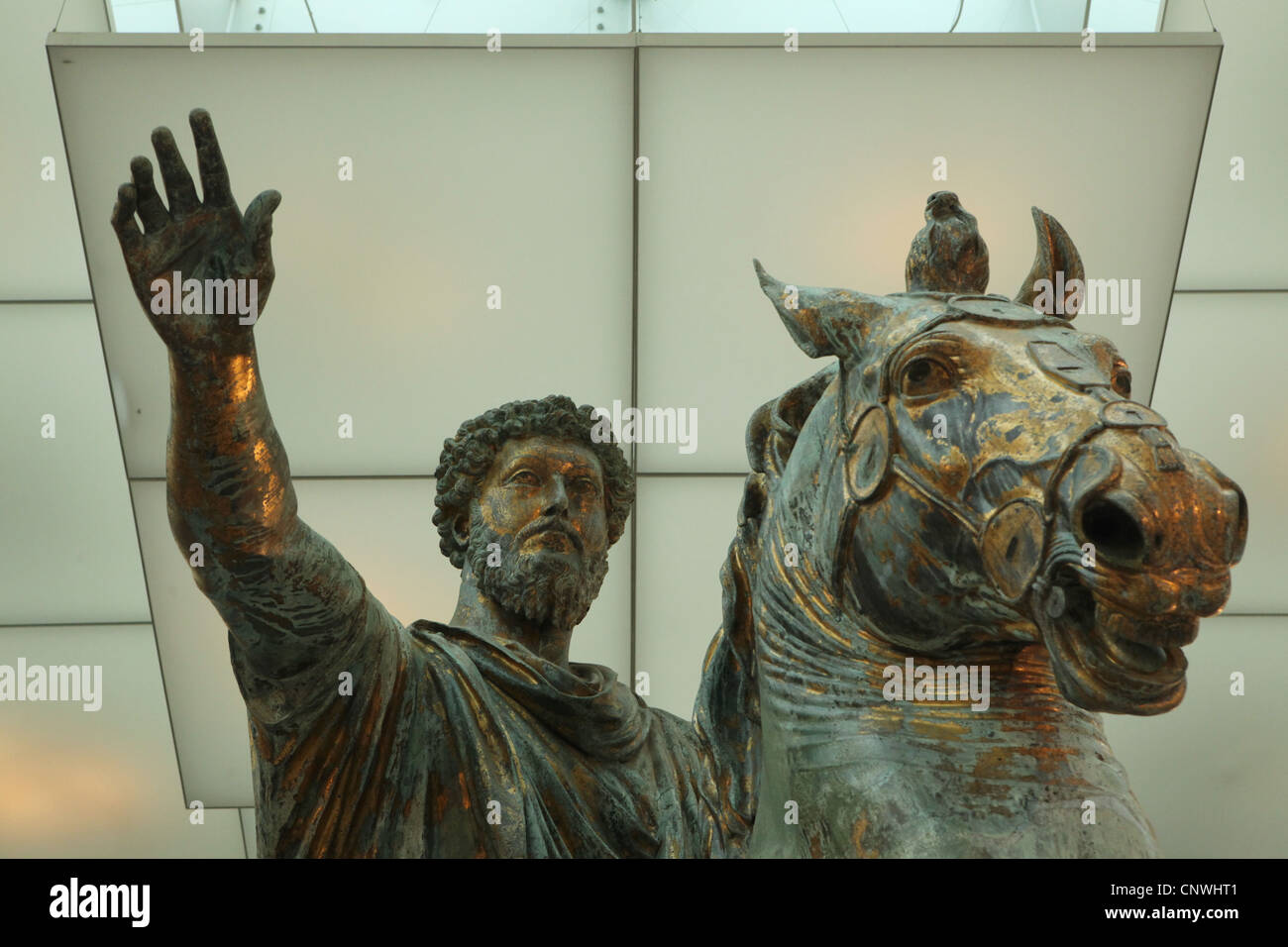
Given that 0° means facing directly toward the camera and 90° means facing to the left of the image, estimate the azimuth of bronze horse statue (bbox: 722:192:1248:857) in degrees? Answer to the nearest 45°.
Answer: approximately 315°

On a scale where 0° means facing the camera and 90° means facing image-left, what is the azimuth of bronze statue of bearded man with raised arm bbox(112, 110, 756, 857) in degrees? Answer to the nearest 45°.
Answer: approximately 315°
